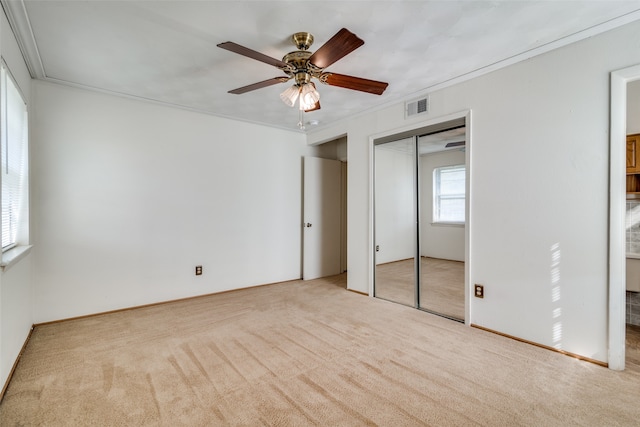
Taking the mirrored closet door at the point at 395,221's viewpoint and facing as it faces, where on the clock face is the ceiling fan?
The ceiling fan is roughly at 11 o'clock from the mirrored closet door.

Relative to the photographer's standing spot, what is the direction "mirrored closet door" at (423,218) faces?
facing the viewer and to the left of the viewer

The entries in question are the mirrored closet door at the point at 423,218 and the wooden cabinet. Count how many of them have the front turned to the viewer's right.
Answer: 0

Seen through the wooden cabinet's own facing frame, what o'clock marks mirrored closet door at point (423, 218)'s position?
The mirrored closet door is roughly at 2 o'clock from the wooden cabinet.

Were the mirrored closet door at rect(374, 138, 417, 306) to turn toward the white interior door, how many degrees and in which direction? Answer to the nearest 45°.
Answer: approximately 90° to its right

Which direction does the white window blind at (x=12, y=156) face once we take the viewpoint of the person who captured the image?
facing to the right of the viewer

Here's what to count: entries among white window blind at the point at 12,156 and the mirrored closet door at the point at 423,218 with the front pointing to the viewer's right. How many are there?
1
